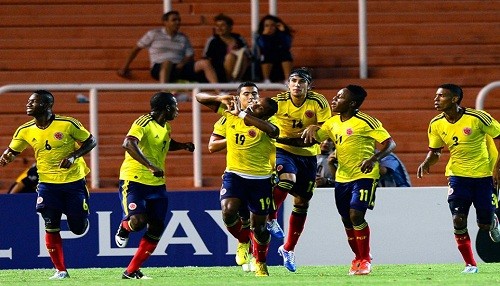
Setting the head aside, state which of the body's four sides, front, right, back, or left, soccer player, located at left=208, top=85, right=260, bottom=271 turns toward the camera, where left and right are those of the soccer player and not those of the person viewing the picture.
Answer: front

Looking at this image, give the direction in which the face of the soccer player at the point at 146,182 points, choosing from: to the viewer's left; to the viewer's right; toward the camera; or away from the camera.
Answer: to the viewer's right

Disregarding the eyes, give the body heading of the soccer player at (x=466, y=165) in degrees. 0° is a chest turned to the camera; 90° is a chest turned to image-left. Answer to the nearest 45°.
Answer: approximately 45°

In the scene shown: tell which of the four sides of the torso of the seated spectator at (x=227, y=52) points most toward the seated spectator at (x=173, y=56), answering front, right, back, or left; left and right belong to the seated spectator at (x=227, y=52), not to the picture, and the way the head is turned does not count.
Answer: right

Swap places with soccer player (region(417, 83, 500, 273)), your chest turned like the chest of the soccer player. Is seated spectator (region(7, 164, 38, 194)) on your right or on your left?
on your right

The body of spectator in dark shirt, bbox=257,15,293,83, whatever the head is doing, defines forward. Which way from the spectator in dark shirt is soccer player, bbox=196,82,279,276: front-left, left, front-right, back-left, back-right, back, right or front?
front

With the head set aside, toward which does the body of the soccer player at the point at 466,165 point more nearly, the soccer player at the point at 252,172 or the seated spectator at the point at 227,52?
the soccer player

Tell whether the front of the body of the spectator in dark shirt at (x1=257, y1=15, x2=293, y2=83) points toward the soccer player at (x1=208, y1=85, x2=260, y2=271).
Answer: yes

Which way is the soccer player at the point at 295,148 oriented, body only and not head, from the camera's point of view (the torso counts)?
toward the camera

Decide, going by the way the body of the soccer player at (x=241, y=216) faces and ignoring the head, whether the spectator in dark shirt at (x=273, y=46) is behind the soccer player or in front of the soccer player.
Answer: behind

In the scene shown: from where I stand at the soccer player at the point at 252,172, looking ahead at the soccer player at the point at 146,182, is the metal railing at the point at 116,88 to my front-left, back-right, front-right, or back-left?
front-right

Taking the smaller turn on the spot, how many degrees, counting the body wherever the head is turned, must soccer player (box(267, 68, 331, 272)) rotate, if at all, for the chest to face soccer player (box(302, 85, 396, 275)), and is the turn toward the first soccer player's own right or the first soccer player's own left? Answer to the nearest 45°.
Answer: approximately 45° to the first soccer player's own left

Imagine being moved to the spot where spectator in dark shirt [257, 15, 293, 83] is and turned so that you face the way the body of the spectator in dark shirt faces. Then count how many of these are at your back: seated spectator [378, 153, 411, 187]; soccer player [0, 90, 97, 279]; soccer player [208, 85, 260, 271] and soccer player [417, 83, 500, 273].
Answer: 0

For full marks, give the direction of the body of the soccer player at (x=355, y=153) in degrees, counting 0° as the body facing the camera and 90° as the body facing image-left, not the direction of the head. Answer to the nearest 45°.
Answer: approximately 45°

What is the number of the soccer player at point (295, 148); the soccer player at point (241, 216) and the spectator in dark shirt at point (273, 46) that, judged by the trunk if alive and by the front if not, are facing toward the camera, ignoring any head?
3

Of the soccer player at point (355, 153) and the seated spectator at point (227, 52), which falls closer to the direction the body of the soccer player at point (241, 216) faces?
the soccer player

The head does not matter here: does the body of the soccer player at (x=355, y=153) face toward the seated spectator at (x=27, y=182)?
no
